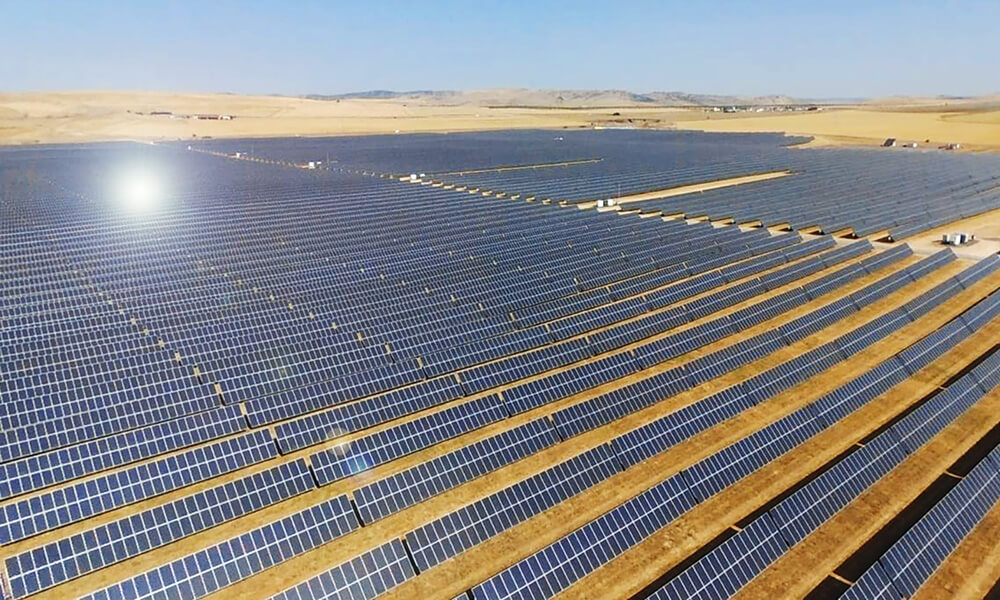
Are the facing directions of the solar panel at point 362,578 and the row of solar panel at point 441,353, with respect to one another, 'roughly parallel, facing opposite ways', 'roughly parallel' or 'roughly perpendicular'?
roughly parallel

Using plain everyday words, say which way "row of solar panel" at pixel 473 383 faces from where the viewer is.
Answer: facing the viewer and to the right of the viewer

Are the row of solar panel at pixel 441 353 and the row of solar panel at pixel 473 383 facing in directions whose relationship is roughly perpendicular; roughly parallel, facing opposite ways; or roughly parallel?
roughly parallel

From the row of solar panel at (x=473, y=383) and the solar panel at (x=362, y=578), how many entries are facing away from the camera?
0

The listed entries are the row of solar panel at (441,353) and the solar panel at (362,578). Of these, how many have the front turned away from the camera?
0

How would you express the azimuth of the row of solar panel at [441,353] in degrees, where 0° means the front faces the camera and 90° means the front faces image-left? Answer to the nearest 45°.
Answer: approximately 315°
